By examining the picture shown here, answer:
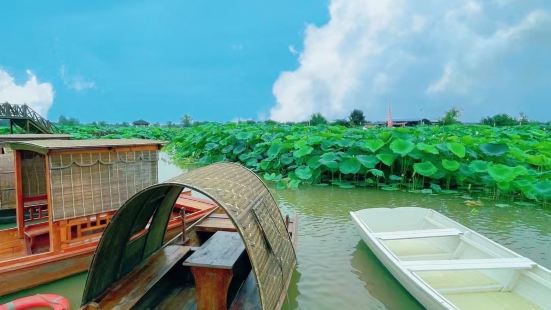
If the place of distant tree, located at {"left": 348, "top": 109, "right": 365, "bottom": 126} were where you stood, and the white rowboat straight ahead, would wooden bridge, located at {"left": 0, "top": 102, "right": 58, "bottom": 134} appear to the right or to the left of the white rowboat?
right

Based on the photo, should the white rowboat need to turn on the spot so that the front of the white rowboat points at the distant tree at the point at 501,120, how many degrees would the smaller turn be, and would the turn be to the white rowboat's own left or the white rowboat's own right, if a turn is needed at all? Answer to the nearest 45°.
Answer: approximately 45° to the white rowboat's own right

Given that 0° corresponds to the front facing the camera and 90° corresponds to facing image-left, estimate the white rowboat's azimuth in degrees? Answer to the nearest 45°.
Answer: approximately 135°

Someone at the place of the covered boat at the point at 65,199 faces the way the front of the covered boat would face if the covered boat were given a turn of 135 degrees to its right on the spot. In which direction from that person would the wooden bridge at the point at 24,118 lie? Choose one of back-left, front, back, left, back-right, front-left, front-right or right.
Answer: back

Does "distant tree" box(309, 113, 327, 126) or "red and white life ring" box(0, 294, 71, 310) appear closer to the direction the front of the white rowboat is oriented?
the distant tree

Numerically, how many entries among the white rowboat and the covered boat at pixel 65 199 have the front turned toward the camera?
0

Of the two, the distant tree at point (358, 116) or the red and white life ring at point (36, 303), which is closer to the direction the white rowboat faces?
the distant tree

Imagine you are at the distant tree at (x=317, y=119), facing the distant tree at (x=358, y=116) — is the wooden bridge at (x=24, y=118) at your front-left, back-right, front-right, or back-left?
back-right

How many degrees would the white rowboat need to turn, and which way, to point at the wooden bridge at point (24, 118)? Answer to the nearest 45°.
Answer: approximately 45° to its left

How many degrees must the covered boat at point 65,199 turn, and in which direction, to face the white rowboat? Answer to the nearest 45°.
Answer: approximately 90° to its right

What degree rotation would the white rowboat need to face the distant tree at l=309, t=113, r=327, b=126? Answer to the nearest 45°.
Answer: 0° — it already faces it
